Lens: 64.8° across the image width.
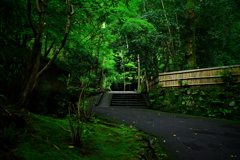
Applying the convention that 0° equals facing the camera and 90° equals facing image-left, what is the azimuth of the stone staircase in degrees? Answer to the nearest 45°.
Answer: approximately 0°
